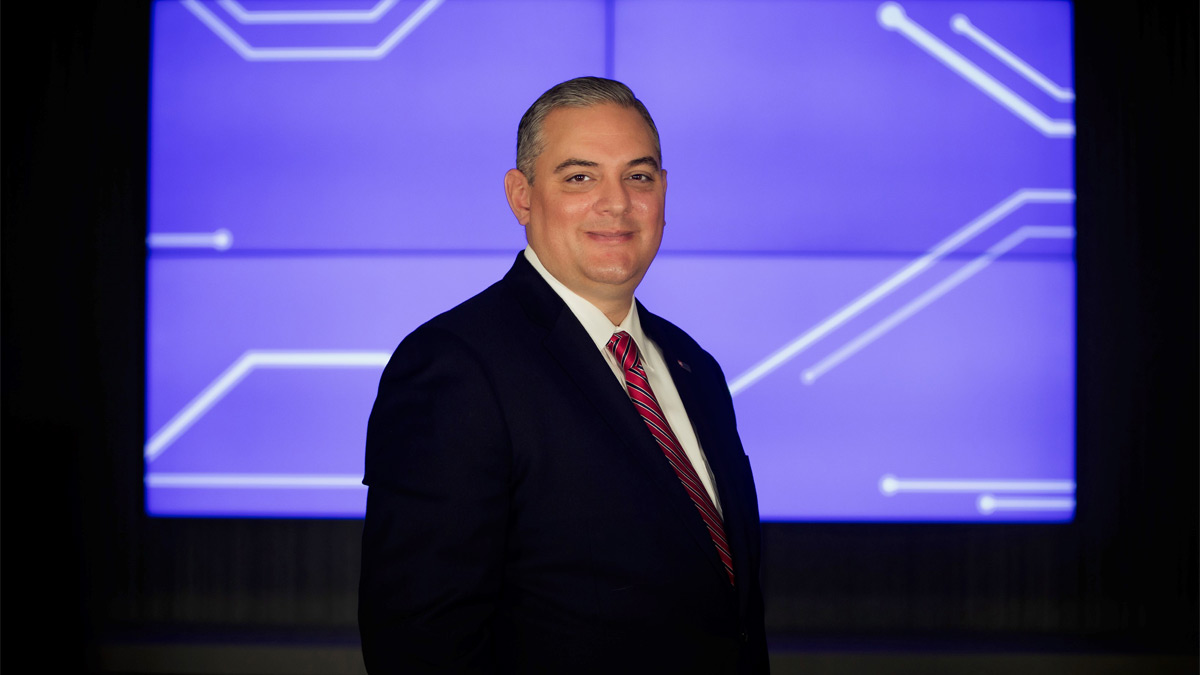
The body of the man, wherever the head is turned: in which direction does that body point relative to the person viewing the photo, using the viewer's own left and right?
facing the viewer and to the right of the viewer

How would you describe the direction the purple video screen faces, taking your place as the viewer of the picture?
facing the viewer

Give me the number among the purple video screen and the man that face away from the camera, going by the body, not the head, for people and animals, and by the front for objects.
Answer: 0

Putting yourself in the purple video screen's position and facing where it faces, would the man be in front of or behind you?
in front

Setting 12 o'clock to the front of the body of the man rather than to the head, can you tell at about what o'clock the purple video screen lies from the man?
The purple video screen is roughly at 8 o'clock from the man.
